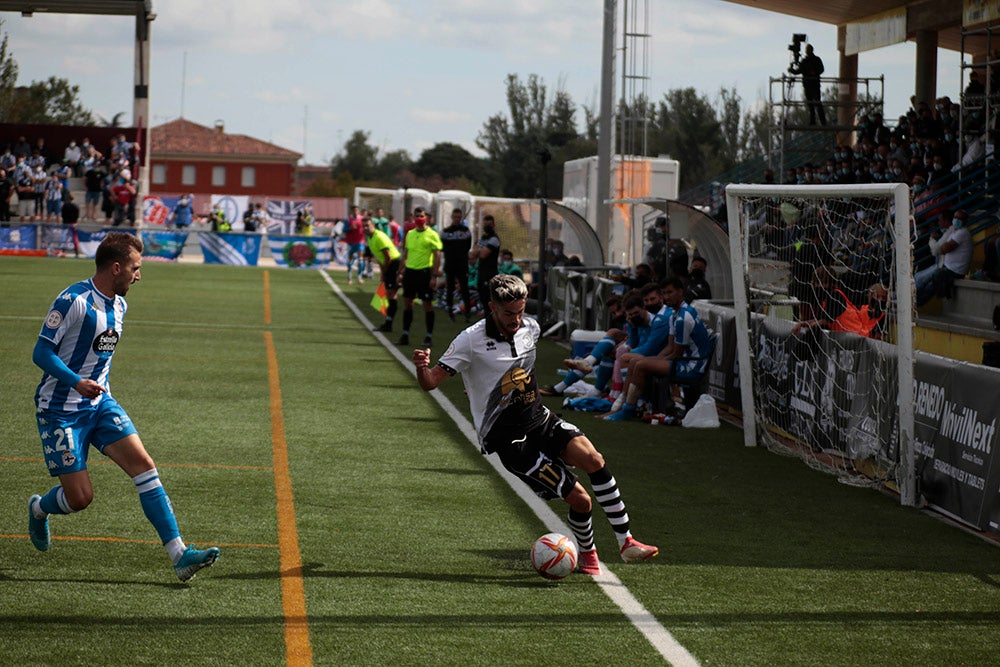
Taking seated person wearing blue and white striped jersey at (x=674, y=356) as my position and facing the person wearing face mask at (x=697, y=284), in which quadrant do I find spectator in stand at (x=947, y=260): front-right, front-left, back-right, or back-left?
front-right

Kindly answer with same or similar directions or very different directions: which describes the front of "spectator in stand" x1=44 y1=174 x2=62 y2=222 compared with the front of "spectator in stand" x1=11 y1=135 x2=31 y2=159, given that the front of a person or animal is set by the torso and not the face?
same or similar directions

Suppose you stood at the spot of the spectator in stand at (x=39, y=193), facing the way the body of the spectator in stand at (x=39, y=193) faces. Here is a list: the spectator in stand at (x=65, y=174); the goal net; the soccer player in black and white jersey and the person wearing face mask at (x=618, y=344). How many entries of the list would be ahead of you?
3

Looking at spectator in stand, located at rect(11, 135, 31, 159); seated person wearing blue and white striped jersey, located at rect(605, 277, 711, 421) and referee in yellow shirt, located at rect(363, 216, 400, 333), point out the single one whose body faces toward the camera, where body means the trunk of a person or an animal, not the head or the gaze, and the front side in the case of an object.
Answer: the spectator in stand

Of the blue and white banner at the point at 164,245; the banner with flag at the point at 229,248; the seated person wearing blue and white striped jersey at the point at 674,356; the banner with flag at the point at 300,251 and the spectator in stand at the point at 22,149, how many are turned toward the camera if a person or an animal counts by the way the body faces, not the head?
4

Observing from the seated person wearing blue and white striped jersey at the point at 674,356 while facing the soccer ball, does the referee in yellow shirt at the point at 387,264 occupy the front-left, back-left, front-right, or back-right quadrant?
back-right

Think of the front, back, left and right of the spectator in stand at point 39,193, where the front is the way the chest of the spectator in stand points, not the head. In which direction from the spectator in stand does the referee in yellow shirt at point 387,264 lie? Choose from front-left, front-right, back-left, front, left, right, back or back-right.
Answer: front

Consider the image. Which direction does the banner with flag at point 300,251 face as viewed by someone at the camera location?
facing the viewer

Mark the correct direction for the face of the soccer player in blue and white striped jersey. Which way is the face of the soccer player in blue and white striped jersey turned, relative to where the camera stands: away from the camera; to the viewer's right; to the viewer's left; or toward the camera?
to the viewer's right

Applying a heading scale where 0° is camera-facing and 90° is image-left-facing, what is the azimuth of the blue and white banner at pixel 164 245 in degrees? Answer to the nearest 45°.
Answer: approximately 0°

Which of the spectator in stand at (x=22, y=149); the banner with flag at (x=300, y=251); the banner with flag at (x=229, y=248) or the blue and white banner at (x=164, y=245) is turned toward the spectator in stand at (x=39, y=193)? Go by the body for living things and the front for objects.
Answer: the spectator in stand at (x=22, y=149)

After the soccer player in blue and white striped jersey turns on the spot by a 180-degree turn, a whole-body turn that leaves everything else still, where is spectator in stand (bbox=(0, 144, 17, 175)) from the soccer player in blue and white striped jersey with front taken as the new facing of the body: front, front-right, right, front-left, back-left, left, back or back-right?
front-right

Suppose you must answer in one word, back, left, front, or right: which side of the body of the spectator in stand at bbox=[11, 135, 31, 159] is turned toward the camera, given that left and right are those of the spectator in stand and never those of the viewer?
front

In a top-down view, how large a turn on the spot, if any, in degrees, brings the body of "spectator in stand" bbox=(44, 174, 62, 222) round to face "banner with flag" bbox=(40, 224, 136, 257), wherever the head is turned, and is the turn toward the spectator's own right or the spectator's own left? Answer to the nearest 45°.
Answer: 0° — they already face it

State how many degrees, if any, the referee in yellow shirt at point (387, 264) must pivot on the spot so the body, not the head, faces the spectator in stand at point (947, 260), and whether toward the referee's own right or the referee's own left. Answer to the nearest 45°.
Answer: approximately 135° to the referee's own left
